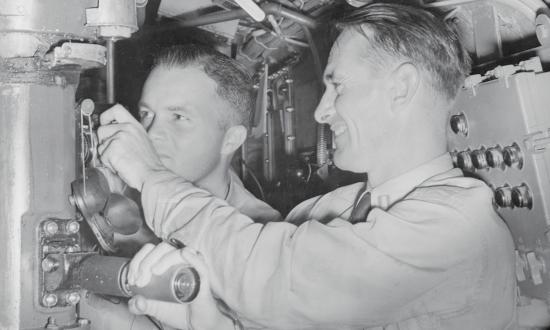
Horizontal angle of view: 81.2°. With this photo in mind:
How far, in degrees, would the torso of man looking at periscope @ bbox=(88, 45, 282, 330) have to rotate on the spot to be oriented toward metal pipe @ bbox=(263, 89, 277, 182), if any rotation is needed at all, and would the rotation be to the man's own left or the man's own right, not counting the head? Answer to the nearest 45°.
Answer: approximately 180°

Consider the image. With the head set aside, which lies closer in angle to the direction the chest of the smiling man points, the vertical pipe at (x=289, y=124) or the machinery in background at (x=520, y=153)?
the vertical pipe

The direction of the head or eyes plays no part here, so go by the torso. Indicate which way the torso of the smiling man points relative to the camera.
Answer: to the viewer's left

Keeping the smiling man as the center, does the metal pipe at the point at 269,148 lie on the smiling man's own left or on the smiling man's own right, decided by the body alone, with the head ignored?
on the smiling man's own right

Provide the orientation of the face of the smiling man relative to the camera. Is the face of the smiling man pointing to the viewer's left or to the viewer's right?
to the viewer's left

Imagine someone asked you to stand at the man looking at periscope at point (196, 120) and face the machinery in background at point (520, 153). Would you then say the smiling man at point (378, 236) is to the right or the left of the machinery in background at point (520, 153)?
right

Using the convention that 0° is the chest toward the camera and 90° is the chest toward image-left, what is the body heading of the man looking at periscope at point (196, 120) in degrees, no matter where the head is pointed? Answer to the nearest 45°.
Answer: approximately 45°
